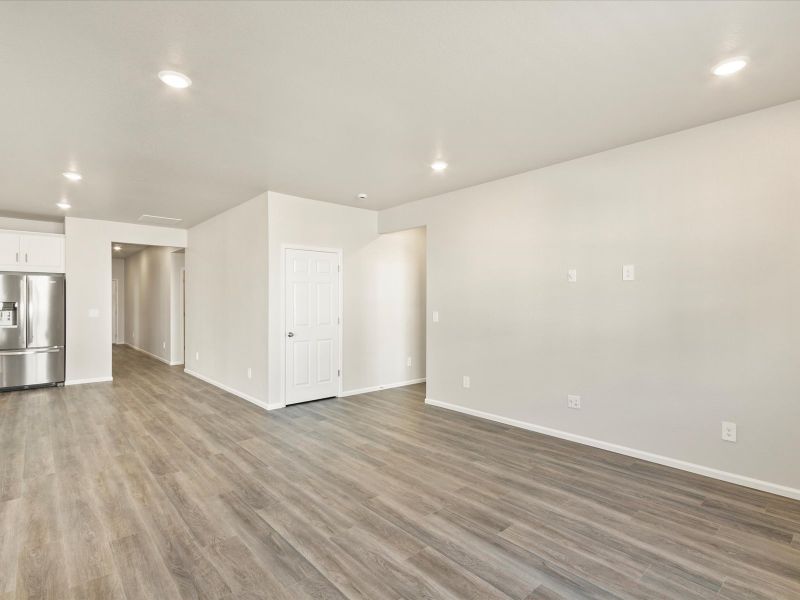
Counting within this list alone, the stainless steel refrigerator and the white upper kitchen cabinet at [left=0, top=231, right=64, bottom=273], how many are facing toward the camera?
2

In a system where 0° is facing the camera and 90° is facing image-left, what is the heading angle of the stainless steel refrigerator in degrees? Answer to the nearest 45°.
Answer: approximately 0°

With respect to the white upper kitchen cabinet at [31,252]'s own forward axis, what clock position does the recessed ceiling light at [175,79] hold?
The recessed ceiling light is roughly at 12 o'clock from the white upper kitchen cabinet.

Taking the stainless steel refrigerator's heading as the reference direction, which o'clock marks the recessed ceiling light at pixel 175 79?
The recessed ceiling light is roughly at 12 o'clock from the stainless steel refrigerator.

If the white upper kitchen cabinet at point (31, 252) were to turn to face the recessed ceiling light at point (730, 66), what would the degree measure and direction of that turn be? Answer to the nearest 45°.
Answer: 0° — it already faces it

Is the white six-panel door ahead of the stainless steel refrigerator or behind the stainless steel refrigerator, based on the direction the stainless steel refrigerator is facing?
ahead
